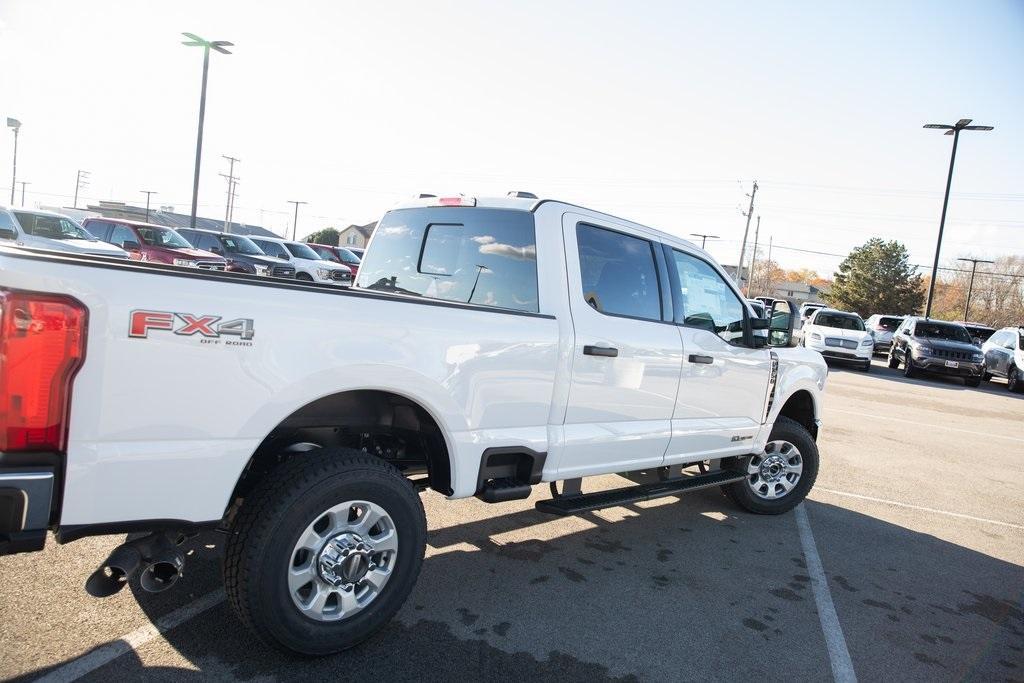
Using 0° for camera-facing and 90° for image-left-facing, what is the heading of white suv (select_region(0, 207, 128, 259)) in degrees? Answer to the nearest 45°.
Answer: approximately 315°

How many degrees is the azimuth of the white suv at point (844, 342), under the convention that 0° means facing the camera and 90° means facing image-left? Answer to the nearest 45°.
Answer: approximately 0°

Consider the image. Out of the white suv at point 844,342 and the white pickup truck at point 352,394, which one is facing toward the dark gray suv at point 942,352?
the white pickup truck

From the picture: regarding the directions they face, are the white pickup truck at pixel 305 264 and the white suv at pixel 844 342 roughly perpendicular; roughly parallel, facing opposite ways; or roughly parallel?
roughly perpendicular

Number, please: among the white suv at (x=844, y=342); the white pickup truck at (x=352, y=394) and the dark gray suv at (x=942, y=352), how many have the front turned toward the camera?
2

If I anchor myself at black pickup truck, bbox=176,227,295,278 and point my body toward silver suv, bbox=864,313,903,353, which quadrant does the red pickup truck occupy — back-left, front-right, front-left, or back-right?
back-right

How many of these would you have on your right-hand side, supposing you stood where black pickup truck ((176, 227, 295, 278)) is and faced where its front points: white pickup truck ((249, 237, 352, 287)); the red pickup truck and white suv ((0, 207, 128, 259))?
2

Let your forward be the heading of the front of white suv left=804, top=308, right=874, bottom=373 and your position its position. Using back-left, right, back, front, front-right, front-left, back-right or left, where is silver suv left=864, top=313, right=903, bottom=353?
back

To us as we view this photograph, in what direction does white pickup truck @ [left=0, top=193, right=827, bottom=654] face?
facing away from the viewer and to the right of the viewer
